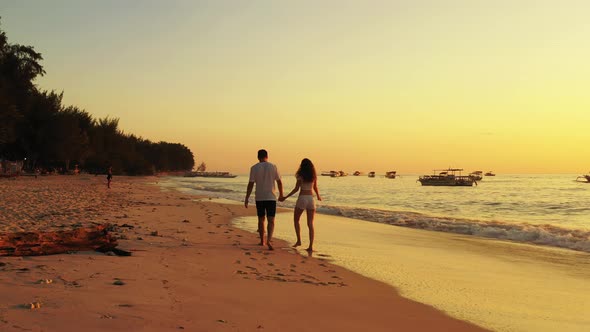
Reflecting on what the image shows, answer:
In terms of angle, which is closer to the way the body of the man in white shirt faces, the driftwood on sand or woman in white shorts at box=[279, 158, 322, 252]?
the woman in white shorts

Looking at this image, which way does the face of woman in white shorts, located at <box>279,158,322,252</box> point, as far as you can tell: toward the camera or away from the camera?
away from the camera

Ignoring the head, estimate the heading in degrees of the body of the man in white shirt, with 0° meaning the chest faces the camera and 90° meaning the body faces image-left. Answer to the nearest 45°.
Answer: approximately 180°

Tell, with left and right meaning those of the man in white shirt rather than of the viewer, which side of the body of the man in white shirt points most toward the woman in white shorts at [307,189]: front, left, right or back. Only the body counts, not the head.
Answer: right

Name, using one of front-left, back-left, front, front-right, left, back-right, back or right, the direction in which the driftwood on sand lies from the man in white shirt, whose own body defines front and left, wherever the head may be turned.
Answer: back-left

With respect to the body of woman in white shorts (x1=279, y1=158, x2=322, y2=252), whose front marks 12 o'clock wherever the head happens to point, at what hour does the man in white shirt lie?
The man in white shirt is roughly at 8 o'clock from the woman in white shorts.

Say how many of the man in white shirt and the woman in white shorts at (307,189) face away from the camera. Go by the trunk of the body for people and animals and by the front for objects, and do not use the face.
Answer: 2

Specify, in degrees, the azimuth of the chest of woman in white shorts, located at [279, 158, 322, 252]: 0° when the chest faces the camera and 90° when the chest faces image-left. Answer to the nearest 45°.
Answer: approximately 180°
